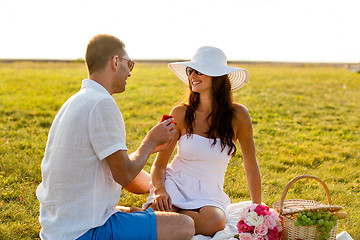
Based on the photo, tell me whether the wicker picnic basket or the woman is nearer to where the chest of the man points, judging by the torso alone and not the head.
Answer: the woman

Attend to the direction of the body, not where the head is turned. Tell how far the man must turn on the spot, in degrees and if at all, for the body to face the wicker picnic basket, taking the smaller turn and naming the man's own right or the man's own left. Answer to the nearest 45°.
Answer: approximately 45° to the man's own right

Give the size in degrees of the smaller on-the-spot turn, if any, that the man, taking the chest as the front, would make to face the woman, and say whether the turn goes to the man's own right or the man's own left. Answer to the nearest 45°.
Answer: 0° — they already face them

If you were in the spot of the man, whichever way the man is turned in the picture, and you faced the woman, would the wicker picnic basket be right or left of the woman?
right

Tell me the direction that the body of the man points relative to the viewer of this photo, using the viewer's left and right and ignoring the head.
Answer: facing away from the viewer and to the right of the viewer
